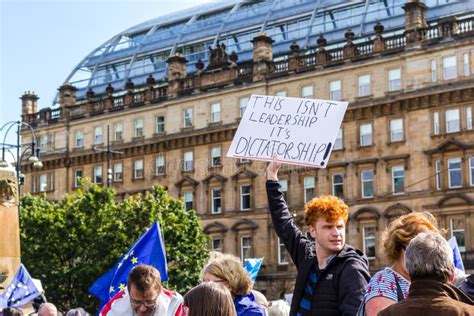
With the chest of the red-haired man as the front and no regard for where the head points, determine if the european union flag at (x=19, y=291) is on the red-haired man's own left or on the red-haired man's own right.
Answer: on the red-haired man's own right

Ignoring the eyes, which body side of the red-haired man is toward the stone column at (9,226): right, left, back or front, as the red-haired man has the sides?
right

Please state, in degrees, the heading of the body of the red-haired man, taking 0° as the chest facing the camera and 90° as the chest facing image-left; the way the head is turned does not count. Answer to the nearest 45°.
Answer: approximately 45°
